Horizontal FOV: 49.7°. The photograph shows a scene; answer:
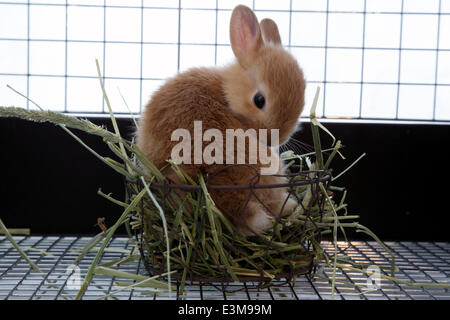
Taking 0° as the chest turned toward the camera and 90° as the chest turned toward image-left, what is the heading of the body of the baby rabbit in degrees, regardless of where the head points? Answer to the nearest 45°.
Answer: approximately 270°
